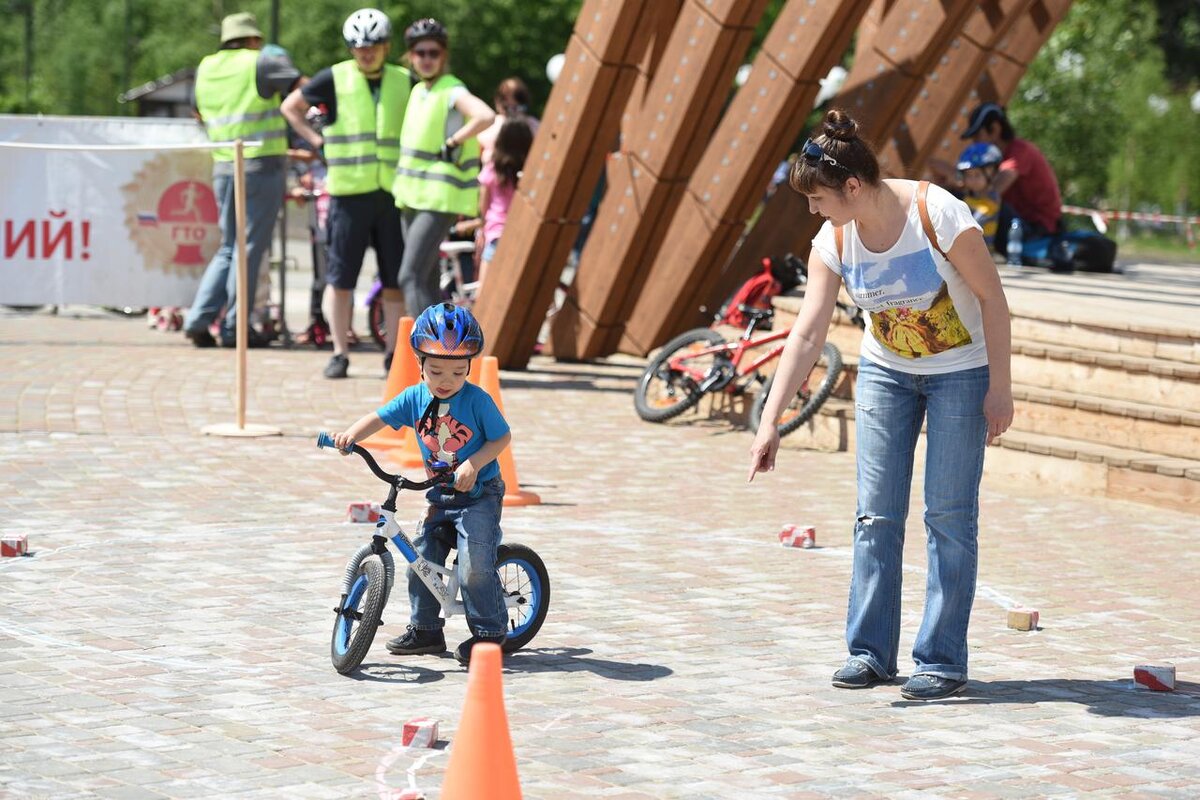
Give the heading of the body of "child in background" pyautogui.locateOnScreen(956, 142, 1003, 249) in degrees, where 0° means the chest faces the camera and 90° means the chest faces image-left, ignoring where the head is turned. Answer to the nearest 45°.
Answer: approximately 45°

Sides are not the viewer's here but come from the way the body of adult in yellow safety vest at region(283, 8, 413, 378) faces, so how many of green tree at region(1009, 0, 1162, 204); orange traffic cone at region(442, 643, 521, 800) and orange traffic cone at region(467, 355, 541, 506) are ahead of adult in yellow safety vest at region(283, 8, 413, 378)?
2

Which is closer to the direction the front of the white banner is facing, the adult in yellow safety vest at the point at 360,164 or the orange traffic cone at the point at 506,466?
the orange traffic cone

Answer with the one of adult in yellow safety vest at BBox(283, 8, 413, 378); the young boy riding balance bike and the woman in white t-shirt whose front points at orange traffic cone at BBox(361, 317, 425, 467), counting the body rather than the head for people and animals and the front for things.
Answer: the adult in yellow safety vest

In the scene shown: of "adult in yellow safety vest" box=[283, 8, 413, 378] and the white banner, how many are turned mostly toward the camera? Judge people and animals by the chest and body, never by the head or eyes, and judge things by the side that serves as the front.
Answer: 2
